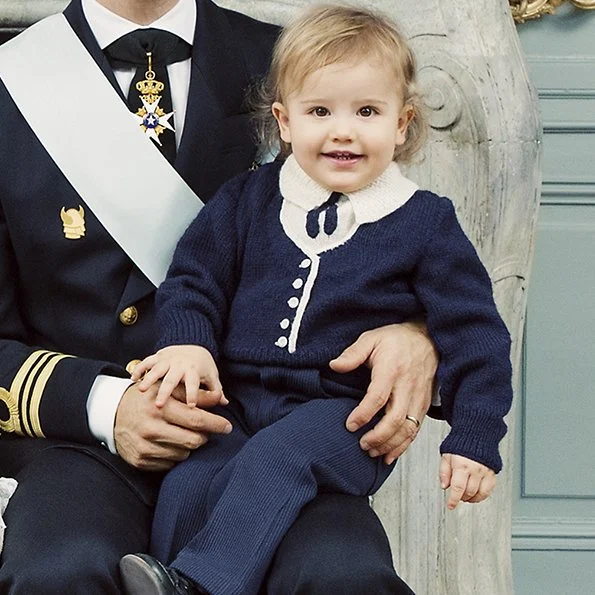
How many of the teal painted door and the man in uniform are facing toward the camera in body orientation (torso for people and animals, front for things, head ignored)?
2

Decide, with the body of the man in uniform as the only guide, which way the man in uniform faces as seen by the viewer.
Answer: toward the camera

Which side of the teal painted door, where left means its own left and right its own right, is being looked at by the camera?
front

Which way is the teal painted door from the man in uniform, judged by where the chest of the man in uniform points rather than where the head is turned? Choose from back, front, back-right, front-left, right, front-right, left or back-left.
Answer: back-left

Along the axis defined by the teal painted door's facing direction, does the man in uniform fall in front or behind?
in front
